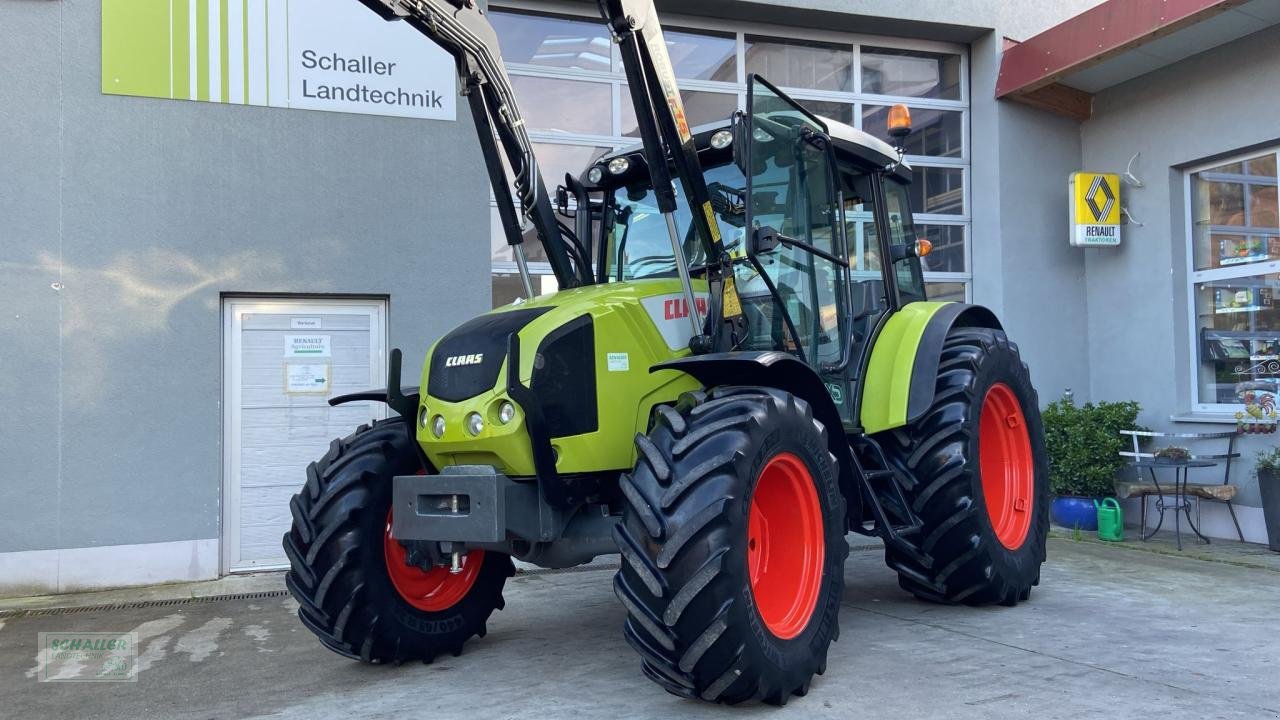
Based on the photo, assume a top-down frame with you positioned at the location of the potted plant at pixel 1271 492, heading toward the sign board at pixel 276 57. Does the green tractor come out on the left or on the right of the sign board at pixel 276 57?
left

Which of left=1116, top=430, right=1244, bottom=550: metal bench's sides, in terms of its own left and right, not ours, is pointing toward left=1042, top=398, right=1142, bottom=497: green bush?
right

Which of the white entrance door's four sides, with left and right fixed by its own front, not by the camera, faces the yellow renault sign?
left

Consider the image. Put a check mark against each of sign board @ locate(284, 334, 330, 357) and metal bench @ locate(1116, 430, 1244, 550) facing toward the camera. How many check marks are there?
2

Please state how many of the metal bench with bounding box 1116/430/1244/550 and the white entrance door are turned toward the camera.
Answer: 2

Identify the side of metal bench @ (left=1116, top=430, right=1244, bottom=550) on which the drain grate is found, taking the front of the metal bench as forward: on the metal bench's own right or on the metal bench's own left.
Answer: on the metal bench's own right

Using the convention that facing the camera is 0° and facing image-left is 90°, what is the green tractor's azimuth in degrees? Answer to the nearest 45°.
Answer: approximately 45°

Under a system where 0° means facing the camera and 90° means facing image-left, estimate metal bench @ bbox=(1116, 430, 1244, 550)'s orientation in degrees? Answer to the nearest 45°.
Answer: approximately 0°
